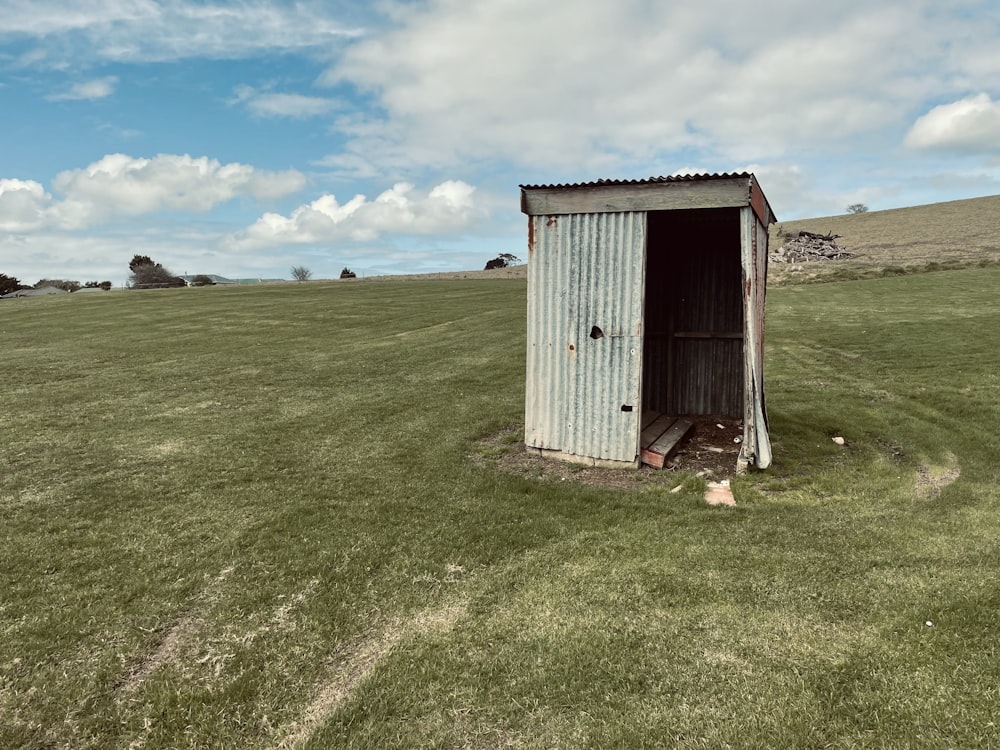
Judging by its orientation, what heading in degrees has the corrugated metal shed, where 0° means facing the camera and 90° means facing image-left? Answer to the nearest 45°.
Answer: approximately 0°
